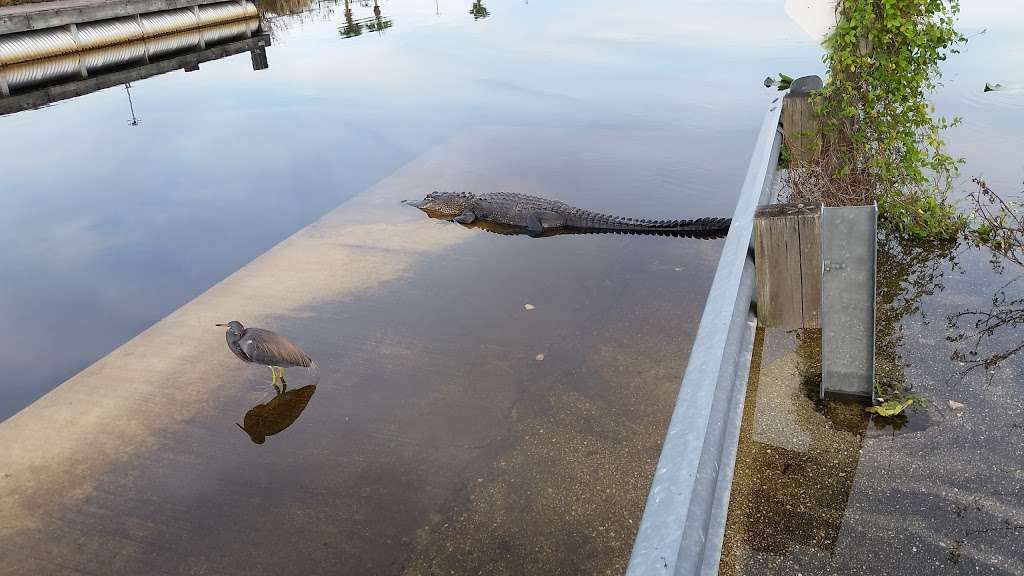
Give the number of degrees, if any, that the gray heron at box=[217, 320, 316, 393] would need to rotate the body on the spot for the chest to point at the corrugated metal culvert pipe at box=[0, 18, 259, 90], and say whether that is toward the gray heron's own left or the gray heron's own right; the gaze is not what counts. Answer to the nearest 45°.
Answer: approximately 90° to the gray heron's own right

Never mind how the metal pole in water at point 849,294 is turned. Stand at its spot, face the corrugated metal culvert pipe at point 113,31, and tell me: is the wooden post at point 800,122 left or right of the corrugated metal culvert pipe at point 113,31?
right

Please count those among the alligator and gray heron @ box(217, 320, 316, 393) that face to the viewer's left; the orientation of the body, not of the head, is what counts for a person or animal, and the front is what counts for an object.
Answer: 2

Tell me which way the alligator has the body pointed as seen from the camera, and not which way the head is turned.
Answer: to the viewer's left

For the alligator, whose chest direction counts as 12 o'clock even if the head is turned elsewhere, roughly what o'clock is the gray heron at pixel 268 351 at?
The gray heron is roughly at 10 o'clock from the alligator.

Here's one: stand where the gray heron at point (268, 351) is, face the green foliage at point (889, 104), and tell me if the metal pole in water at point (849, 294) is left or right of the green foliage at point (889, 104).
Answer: right

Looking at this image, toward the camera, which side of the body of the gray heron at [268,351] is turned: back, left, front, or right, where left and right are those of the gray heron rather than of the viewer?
left

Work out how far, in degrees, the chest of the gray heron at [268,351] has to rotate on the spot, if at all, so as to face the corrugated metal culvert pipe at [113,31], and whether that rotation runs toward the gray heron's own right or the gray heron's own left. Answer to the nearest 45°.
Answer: approximately 90° to the gray heron's own right
